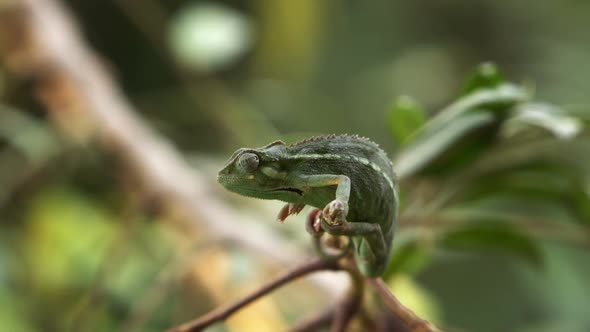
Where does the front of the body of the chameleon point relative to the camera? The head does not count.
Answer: to the viewer's left

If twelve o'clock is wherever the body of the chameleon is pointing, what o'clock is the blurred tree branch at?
The blurred tree branch is roughly at 2 o'clock from the chameleon.

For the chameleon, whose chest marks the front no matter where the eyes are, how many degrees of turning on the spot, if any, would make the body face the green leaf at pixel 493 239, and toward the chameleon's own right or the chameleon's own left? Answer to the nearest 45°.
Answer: approximately 135° to the chameleon's own right
